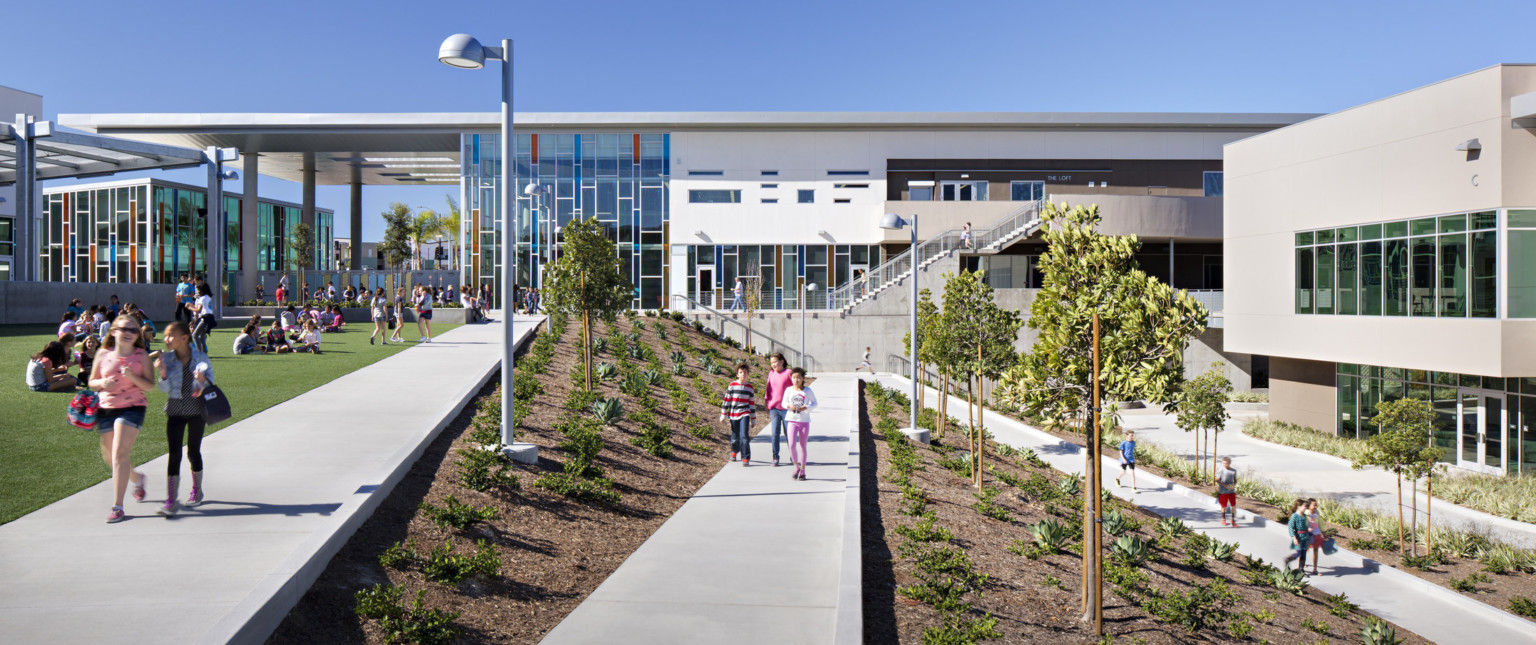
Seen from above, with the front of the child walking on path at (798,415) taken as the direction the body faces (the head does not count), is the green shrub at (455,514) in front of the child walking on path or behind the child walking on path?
in front

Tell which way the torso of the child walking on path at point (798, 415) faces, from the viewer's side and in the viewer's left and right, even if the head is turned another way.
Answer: facing the viewer

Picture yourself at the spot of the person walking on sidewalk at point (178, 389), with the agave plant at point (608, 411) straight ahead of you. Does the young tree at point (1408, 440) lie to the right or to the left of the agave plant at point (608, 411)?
right

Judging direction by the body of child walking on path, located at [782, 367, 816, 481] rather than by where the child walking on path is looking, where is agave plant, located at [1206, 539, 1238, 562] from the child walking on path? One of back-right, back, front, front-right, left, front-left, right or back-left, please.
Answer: left

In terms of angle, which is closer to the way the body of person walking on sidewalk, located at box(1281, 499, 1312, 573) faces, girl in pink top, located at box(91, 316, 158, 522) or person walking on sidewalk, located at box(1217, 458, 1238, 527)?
the girl in pink top

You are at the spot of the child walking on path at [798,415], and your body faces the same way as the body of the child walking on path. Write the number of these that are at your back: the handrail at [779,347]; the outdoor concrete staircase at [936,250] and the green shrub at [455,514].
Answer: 2

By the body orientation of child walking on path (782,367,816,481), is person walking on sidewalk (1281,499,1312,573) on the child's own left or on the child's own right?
on the child's own left

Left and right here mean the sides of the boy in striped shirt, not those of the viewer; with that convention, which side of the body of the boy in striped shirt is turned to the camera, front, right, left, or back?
front

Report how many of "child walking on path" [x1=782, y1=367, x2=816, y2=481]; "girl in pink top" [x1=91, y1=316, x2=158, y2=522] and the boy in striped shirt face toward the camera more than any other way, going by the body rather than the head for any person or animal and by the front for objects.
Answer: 3

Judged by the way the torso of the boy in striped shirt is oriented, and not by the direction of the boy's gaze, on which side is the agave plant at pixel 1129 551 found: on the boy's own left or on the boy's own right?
on the boy's own left

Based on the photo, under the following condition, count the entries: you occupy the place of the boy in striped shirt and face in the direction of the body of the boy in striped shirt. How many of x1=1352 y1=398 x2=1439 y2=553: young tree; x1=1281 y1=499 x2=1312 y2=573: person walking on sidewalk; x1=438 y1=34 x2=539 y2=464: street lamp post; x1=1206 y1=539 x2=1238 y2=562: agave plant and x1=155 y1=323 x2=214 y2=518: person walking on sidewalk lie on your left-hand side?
3

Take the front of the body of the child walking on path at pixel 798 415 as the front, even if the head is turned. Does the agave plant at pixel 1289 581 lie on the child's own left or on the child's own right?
on the child's own left

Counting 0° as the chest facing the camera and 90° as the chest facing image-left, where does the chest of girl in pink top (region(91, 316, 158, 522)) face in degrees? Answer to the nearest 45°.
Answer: approximately 0°

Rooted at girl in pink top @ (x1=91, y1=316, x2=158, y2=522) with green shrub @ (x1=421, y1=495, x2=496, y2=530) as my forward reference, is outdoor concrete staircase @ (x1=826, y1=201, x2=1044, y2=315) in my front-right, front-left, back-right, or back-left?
front-left

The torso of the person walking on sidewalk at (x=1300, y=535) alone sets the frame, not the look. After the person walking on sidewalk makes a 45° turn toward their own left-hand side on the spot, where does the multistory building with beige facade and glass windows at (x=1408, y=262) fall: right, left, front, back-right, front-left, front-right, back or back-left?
left
